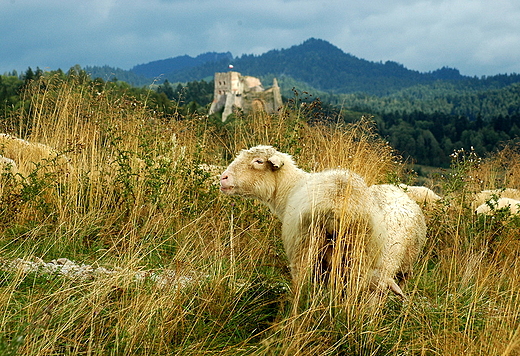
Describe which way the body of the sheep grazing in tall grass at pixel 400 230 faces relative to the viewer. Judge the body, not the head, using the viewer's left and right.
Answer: facing to the left of the viewer

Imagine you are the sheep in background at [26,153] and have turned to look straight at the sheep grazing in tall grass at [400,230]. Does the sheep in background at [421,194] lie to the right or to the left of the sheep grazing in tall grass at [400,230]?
left

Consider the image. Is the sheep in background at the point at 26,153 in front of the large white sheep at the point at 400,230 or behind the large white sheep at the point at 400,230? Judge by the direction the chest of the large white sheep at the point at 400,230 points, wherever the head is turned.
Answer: in front

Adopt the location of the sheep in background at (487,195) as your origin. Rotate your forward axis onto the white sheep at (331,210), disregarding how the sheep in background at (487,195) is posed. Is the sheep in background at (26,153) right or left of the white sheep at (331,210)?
right
